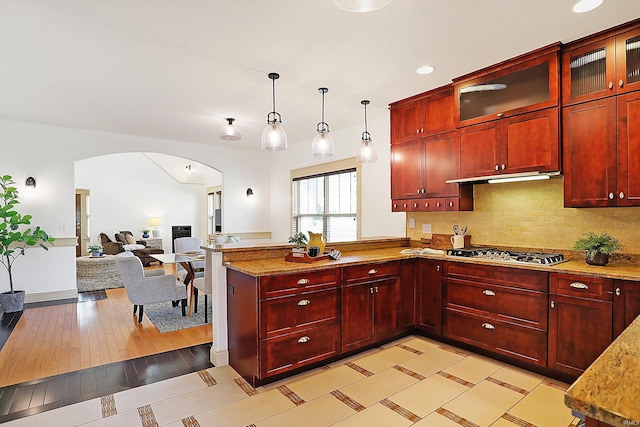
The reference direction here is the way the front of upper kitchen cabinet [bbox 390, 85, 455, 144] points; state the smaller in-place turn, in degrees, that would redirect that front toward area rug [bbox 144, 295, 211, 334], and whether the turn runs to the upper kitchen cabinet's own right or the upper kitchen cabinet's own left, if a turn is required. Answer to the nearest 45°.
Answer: approximately 45° to the upper kitchen cabinet's own right

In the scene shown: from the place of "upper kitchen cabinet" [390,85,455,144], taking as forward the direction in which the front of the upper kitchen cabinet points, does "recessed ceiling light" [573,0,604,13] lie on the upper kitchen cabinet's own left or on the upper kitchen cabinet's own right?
on the upper kitchen cabinet's own left

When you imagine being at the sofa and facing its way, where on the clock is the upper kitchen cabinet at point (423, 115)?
The upper kitchen cabinet is roughly at 1 o'clock from the sofa.

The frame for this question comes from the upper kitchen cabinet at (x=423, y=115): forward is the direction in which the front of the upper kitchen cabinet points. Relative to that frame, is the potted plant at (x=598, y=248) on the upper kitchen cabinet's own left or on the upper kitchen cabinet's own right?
on the upper kitchen cabinet's own left

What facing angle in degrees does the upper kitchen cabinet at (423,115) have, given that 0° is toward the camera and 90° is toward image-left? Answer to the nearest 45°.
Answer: approximately 45°

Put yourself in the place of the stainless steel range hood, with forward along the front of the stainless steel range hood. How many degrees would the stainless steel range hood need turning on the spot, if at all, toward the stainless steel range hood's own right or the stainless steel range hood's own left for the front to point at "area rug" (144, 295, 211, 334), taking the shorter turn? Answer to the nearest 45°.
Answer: approximately 45° to the stainless steel range hood's own right

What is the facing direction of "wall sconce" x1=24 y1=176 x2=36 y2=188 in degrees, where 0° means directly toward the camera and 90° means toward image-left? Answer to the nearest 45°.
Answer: approximately 0°

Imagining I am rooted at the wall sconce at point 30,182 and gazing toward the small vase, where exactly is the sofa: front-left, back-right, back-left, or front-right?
back-left
